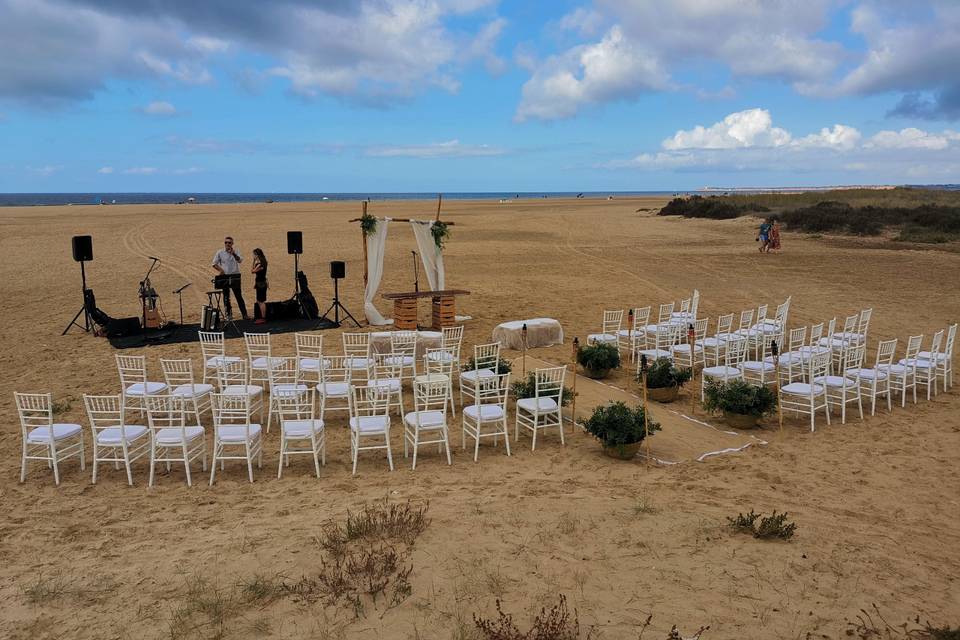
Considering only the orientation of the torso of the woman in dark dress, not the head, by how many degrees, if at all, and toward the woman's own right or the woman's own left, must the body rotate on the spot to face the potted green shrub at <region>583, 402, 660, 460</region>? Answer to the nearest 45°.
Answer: approximately 90° to the woman's own left

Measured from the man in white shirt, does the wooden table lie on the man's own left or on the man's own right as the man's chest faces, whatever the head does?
on the man's own left

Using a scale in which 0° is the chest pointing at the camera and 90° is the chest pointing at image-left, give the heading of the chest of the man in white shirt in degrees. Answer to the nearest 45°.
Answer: approximately 0°

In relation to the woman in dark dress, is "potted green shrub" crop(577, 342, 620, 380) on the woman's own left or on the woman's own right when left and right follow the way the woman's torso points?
on the woman's own left

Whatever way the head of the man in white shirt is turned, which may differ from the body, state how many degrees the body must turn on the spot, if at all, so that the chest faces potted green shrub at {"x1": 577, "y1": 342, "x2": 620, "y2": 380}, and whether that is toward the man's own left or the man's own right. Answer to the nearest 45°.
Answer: approximately 45° to the man's own left
